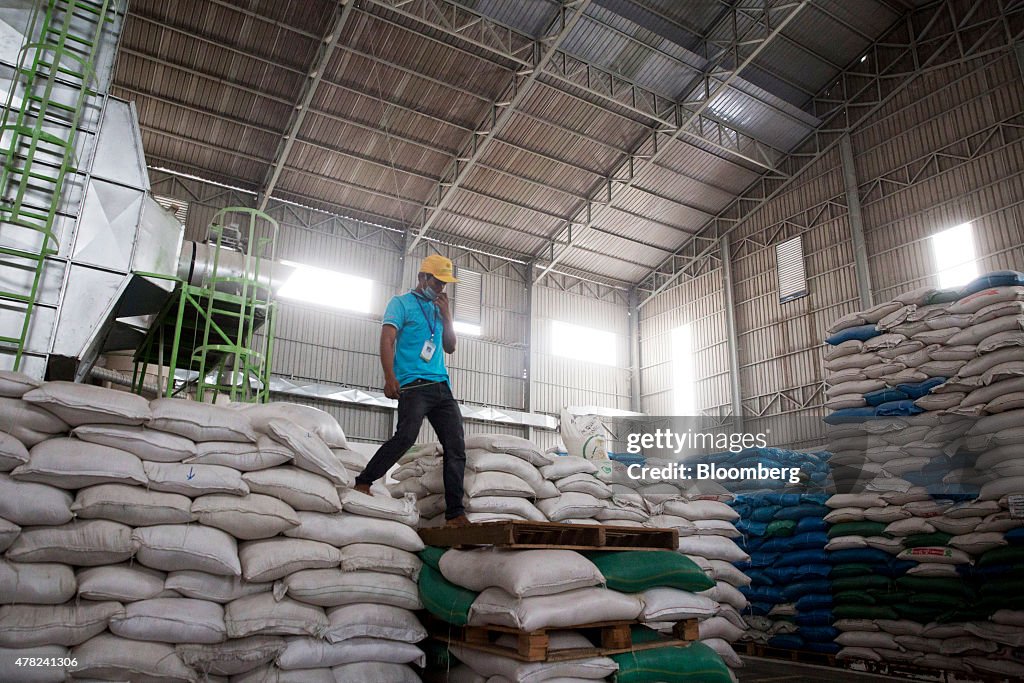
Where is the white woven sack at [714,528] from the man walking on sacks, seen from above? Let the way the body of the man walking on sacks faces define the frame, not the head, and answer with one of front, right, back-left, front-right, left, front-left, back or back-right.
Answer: left

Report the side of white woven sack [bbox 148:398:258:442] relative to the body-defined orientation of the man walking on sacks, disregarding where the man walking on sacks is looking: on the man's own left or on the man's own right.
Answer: on the man's own right

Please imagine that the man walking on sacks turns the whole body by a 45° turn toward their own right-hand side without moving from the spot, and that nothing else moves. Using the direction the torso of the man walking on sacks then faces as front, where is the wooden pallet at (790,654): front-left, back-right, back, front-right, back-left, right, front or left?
back-left

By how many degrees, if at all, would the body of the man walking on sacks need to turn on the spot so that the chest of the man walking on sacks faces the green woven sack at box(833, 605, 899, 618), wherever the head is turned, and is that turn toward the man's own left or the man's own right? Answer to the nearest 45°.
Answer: approximately 90° to the man's own left

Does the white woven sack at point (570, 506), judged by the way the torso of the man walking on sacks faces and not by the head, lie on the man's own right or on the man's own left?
on the man's own left

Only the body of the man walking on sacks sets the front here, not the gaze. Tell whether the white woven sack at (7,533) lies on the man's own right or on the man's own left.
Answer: on the man's own right

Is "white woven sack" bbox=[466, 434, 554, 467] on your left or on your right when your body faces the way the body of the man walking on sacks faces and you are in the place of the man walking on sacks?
on your left

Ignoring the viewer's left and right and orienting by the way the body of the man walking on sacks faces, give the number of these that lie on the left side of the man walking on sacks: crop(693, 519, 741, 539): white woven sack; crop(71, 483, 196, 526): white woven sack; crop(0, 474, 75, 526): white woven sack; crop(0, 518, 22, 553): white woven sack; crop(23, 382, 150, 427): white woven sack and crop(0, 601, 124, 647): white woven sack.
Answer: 1

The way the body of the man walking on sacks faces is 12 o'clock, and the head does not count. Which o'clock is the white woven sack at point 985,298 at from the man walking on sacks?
The white woven sack is roughly at 10 o'clock from the man walking on sacks.

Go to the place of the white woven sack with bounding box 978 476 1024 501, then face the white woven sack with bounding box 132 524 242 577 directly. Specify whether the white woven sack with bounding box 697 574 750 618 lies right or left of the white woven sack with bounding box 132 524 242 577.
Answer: right

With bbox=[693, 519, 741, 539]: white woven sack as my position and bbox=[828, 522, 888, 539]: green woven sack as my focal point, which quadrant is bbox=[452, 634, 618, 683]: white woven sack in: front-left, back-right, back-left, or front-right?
back-right

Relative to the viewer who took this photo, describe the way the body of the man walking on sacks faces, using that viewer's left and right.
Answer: facing the viewer and to the right of the viewer

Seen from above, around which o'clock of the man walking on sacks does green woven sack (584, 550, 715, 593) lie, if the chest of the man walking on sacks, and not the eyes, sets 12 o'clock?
The green woven sack is roughly at 11 o'clock from the man walking on sacks.

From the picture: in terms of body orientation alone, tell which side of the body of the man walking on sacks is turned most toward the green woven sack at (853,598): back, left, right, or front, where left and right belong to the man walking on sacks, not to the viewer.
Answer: left
